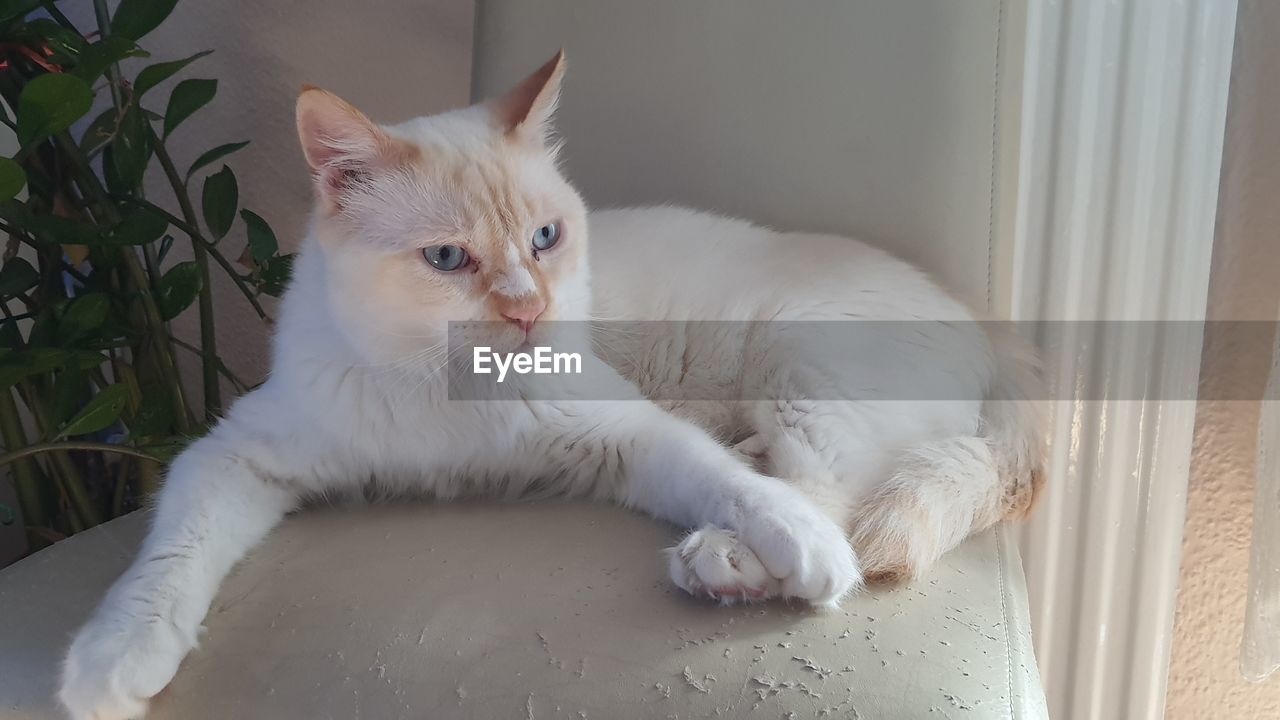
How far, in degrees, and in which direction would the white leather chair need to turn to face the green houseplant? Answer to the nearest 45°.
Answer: approximately 135° to its right

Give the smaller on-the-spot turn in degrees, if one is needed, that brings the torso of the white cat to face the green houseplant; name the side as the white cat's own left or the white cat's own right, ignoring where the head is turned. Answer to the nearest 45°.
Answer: approximately 90° to the white cat's own right

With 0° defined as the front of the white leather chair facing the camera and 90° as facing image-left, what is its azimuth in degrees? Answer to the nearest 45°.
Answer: approximately 0°

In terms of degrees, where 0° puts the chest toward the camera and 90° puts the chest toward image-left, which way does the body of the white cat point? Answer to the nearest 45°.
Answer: approximately 45°
